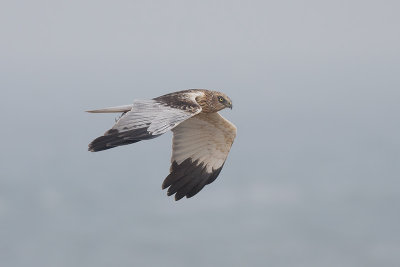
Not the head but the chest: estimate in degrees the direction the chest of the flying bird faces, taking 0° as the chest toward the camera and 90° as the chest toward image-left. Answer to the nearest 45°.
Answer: approximately 270°
